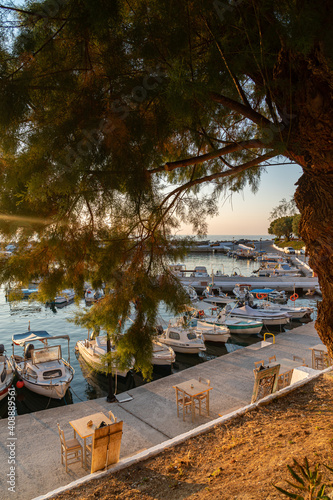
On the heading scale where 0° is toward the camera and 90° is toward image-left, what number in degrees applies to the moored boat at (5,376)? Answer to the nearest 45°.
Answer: approximately 315°

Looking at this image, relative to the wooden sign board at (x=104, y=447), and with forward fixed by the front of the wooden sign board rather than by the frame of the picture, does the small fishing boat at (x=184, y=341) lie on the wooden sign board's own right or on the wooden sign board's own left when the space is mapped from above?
on the wooden sign board's own right

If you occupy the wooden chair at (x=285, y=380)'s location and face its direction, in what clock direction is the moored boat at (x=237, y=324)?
The moored boat is roughly at 1 o'clock from the wooden chair.

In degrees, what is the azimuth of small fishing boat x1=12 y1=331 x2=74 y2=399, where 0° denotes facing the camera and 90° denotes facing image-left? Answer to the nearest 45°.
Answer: approximately 315°

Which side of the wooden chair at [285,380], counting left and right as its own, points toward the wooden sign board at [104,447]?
left

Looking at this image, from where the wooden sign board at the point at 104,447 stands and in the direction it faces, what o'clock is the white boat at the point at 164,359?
The white boat is roughly at 2 o'clock from the wooden sign board.
